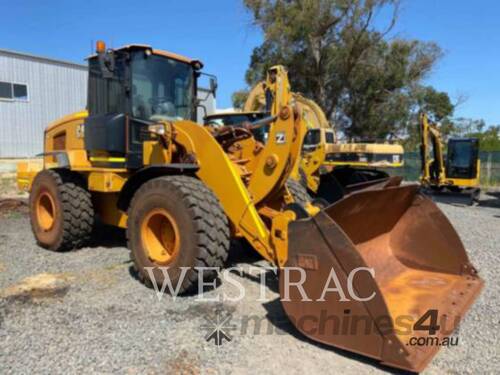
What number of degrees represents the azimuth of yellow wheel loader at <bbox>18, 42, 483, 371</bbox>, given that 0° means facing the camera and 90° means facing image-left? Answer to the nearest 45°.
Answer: approximately 315°

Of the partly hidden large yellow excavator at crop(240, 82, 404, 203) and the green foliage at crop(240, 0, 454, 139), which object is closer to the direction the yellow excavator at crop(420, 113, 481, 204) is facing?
the partly hidden large yellow excavator

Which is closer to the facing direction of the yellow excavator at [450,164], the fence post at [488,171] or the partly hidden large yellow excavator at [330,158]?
the partly hidden large yellow excavator

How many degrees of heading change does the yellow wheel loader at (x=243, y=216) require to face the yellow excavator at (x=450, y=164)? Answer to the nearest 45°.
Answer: approximately 90° to its left

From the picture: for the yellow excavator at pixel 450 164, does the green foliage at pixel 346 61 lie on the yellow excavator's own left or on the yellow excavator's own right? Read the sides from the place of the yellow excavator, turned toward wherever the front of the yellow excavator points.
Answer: on the yellow excavator's own right

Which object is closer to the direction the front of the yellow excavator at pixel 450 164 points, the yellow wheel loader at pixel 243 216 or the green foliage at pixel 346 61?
the yellow wheel loader

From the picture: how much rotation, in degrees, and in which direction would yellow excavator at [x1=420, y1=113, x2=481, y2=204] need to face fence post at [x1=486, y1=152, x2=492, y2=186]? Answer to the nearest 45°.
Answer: approximately 135° to its right

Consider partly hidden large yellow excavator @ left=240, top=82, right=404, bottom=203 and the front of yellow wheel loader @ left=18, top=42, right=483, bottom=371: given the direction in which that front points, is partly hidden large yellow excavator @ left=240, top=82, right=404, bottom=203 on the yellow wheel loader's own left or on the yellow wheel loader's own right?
on the yellow wheel loader's own left
